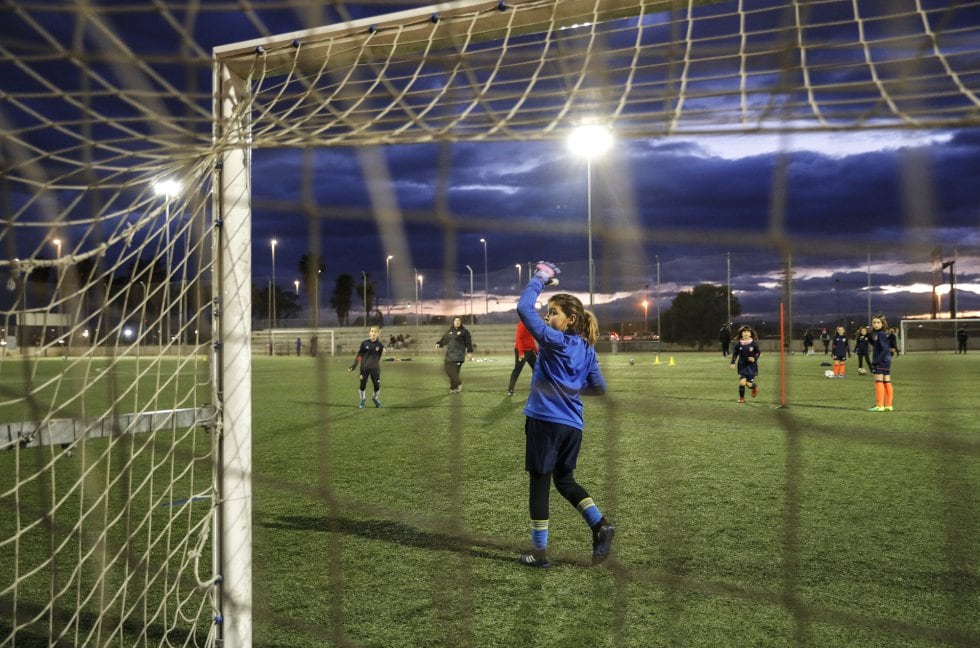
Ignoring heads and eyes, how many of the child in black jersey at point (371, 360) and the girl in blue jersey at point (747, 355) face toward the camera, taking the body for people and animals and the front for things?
2

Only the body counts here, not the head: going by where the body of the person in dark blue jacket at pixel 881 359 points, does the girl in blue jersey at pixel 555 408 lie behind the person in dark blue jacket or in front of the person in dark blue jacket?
in front

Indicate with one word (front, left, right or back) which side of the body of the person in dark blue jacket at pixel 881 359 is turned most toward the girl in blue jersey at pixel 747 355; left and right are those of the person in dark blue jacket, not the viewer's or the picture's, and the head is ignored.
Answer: right

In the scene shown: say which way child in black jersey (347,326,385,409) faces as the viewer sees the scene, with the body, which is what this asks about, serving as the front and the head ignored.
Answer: toward the camera

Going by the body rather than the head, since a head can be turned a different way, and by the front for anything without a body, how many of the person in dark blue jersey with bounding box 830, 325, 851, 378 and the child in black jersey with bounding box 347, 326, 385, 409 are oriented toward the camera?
2

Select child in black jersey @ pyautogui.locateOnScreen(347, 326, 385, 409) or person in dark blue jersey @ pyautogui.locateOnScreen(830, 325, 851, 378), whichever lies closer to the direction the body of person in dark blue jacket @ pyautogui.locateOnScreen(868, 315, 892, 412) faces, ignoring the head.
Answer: the child in black jersey

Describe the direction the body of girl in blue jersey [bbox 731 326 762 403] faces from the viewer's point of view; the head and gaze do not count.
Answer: toward the camera

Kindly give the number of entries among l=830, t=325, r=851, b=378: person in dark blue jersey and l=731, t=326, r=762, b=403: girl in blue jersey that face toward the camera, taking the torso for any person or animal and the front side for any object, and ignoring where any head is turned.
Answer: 2

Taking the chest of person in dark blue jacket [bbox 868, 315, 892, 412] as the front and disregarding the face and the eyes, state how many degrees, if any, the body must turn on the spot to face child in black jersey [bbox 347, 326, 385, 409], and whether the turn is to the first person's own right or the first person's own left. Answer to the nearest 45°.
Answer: approximately 45° to the first person's own right
